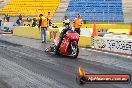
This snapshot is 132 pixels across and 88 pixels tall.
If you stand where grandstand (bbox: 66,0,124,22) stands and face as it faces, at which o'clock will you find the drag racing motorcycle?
The drag racing motorcycle is roughly at 12 o'clock from the grandstand.

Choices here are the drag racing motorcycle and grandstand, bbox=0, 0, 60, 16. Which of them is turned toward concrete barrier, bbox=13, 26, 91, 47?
the grandstand

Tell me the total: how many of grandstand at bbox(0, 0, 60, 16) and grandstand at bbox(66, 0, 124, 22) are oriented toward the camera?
2

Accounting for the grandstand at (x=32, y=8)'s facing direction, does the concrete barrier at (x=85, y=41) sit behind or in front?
in front

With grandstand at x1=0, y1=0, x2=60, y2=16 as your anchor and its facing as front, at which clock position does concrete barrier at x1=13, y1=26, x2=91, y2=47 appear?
The concrete barrier is roughly at 12 o'clock from the grandstand.

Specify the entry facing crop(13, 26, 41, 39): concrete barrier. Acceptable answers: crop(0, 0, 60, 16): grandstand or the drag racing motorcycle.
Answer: the grandstand

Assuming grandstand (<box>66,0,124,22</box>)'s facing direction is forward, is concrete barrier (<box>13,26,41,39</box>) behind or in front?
in front

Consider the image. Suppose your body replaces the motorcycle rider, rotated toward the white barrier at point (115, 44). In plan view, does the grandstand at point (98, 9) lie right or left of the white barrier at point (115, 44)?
left
